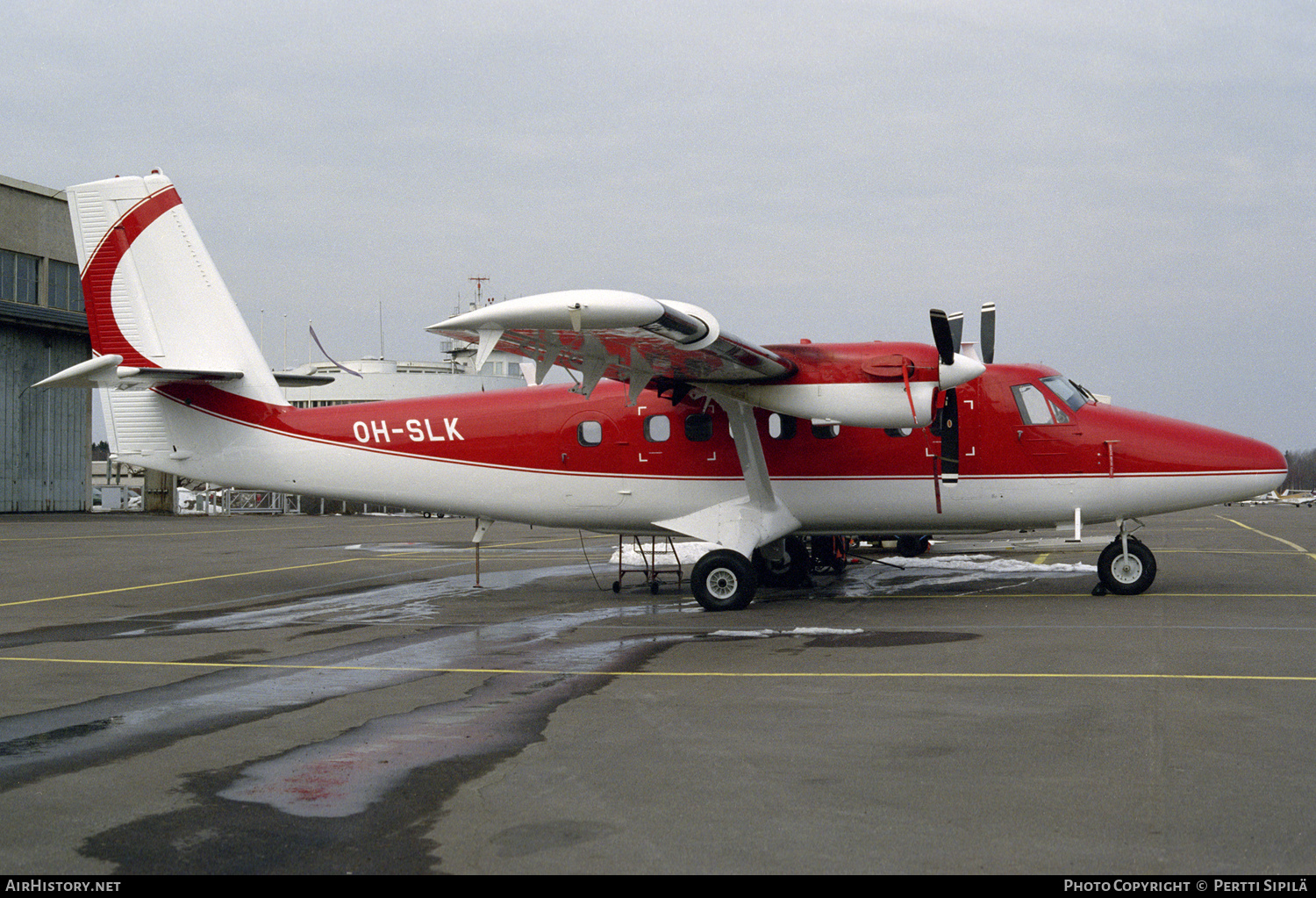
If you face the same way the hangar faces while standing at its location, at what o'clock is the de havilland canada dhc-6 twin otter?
The de havilland canada dhc-6 twin otter is roughly at 1 o'clock from the hangar.

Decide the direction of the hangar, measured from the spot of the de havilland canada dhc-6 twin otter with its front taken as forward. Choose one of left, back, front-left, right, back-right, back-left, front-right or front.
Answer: back-left

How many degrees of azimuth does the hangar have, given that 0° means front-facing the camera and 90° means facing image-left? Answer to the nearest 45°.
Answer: approximately 315°

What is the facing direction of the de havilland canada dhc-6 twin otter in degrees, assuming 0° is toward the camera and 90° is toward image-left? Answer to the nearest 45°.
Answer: approximately 270°
